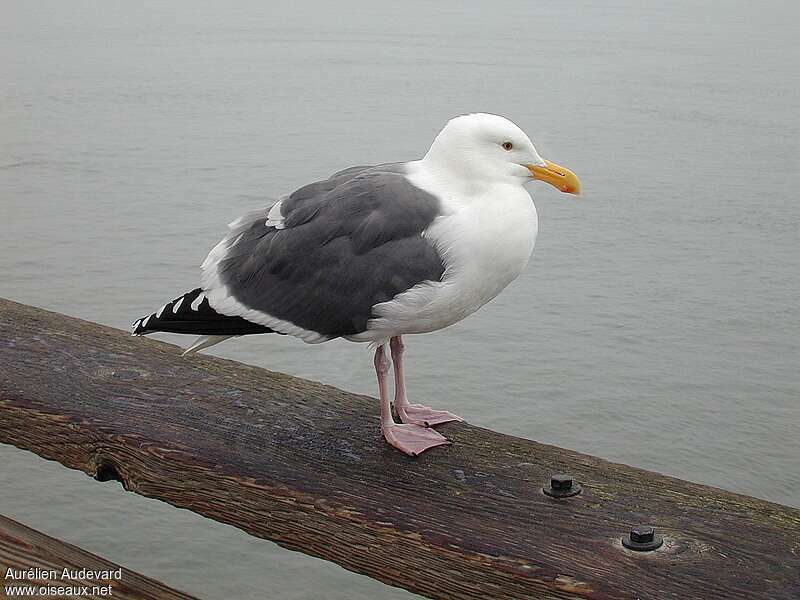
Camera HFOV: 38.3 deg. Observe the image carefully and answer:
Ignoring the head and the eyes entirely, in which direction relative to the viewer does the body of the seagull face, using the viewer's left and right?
facing to the right of the viewer
